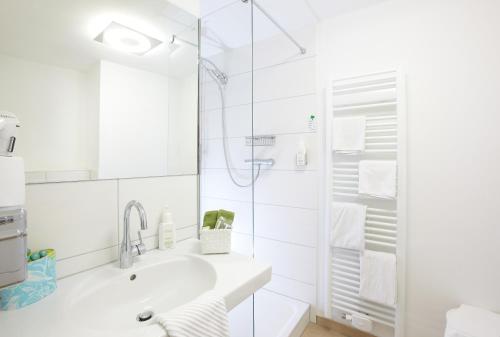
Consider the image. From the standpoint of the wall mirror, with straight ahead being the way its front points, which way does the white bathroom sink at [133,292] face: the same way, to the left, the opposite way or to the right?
the same way

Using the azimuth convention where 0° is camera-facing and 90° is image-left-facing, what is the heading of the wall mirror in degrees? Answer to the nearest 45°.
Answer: approximately 315°

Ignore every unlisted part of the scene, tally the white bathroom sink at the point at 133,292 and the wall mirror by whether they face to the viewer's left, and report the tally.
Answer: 0

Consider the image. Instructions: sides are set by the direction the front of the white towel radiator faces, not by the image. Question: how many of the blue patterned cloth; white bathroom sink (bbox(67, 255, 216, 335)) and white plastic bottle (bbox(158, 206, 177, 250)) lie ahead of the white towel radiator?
3

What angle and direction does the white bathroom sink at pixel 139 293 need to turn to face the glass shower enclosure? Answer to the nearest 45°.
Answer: approximately 90° to its left

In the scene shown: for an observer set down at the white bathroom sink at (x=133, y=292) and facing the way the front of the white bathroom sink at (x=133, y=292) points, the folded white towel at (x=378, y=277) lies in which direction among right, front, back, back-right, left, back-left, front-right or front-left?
front-left

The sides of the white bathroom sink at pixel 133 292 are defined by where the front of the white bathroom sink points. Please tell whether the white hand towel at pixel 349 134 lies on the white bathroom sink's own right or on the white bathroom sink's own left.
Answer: on the white bathroom sink's own left

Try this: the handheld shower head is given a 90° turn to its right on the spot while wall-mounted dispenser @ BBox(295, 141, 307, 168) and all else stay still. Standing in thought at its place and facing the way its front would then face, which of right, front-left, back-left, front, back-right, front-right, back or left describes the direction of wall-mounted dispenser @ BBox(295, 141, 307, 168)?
back-right

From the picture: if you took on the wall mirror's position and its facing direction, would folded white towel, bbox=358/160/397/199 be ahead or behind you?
ahead

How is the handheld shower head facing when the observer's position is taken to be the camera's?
facing the viewer and to the left of the viewer

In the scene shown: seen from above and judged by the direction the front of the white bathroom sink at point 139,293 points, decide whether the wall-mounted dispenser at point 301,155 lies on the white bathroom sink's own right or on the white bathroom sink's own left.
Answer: on the white bathroom sink's own left

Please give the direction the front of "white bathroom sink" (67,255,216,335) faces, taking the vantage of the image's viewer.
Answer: facing the viewer and to the right of the viewer

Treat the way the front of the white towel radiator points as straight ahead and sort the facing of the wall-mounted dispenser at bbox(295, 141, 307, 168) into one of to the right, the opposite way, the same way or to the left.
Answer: the same way

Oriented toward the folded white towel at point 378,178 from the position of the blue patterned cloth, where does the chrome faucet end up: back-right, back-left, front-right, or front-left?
front-left

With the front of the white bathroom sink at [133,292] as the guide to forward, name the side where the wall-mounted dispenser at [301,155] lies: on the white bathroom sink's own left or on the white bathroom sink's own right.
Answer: on the white bathroom sink's own left

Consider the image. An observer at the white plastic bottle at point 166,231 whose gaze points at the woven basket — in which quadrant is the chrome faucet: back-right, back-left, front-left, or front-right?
back-right
